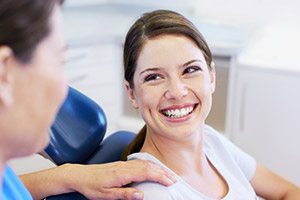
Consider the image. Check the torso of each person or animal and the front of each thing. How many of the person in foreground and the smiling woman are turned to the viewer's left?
0

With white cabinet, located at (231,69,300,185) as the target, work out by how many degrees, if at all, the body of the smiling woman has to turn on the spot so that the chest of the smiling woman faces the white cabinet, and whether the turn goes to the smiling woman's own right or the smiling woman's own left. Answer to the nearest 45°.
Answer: approximately 135° to the smiling woman's own left

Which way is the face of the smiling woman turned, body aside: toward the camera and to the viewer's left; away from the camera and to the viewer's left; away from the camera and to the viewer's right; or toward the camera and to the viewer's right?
toward the camera and to the viewer's left

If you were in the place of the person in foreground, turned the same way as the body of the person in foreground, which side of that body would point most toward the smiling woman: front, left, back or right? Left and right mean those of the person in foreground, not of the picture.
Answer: front

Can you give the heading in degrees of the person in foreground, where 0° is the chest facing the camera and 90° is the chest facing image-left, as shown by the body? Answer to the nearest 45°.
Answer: approximately 225°

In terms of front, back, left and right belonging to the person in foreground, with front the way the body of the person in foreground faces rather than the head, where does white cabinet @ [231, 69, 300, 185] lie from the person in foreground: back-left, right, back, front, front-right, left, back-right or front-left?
front

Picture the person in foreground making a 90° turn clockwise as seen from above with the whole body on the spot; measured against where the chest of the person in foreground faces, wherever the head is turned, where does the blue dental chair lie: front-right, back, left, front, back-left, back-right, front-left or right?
back-left

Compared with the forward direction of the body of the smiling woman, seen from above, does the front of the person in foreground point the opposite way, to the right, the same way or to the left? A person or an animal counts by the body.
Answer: to the left

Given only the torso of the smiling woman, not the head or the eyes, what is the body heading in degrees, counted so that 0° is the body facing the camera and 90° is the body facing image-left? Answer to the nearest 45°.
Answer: approximately 315°

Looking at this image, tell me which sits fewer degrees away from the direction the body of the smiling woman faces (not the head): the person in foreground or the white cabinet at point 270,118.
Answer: the person in foreground
